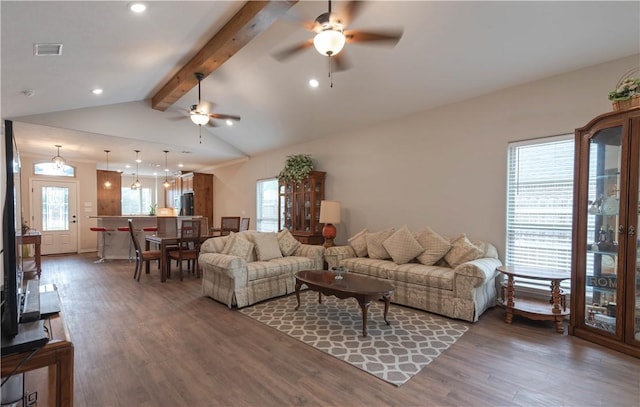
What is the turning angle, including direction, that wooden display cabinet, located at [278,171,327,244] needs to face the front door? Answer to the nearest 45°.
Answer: approximately 45° to its right

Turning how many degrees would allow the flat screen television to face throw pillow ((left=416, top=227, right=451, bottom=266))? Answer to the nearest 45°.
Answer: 0° — it already faces it

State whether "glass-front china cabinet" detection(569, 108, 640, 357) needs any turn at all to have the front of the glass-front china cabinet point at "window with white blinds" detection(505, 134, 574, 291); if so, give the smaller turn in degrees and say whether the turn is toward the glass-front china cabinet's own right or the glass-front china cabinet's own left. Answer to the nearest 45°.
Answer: approximately 90° to the glass-front china cabinet's own right

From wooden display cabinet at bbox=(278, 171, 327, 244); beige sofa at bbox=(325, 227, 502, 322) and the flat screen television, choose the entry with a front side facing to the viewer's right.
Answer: the flat screen television

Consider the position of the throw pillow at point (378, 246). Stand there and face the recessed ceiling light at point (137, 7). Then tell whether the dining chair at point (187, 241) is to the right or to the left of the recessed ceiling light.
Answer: right

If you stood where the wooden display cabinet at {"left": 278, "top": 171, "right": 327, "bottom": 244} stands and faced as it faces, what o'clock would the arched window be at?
The arched window is roughly at 2 o'clock from the wooden display cabinet.

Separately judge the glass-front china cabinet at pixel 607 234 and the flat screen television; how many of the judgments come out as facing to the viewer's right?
1

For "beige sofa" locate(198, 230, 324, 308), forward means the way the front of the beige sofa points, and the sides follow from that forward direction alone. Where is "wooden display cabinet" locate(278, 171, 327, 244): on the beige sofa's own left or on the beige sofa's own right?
on the beige sofa's own left

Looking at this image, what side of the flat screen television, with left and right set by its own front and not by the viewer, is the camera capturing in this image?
right

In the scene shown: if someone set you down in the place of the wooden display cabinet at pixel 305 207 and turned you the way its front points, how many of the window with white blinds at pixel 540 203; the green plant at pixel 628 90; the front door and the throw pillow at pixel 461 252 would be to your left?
3
